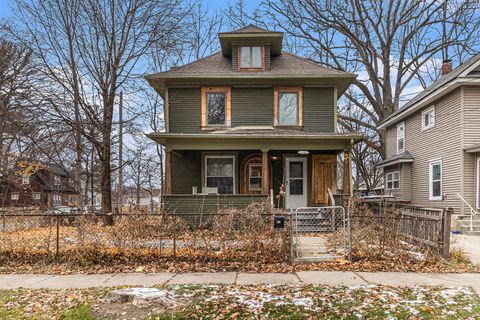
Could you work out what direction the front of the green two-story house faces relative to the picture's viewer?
facing the viewer

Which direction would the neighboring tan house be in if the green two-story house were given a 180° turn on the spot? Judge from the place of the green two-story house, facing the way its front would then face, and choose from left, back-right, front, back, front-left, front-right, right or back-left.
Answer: right

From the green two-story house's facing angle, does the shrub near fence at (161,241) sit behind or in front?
in front
